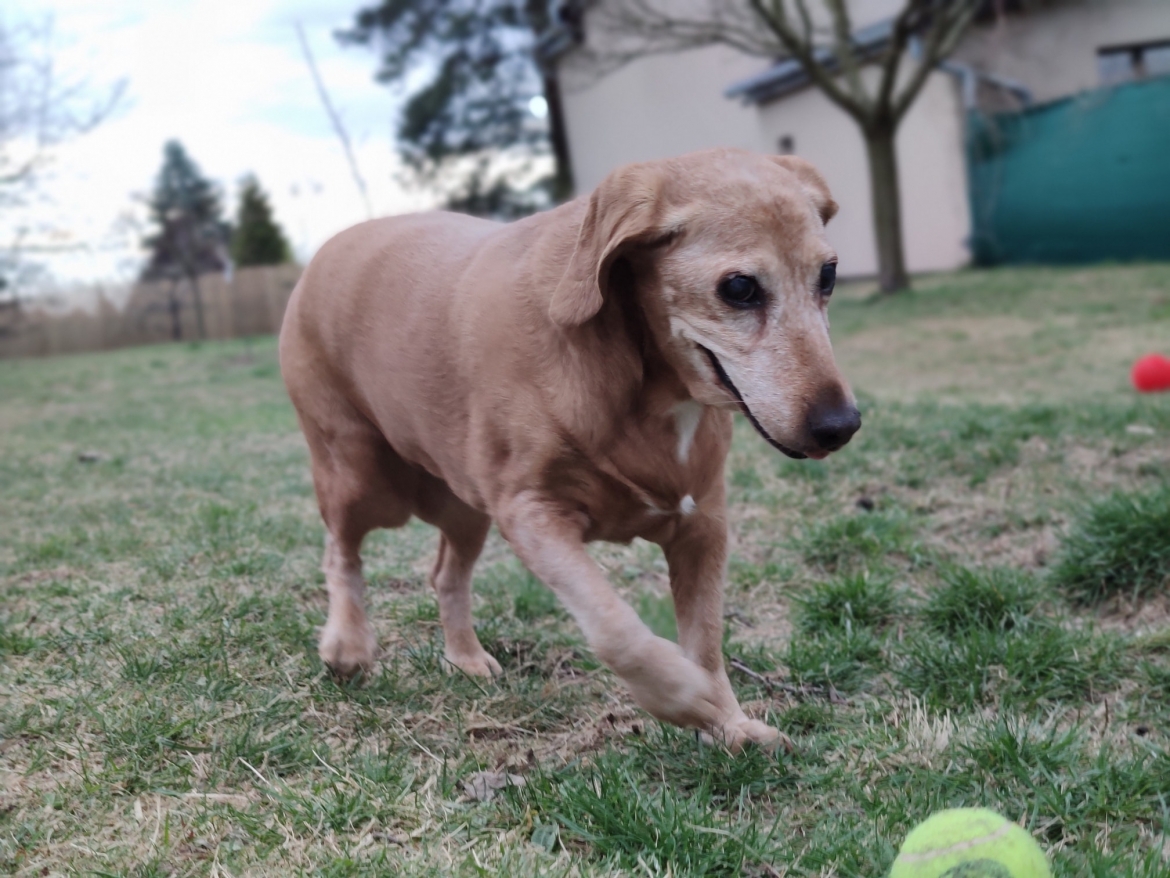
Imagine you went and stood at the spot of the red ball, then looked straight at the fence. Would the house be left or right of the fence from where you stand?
right

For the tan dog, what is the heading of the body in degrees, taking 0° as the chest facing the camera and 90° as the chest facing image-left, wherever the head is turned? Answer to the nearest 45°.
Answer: approximately 315°

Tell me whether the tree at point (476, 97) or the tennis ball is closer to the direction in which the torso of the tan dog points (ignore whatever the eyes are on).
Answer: the tennis ball

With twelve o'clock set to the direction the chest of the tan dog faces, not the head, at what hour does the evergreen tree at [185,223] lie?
The evergreen tree is roughly at 7 o'clock from the tan dog.

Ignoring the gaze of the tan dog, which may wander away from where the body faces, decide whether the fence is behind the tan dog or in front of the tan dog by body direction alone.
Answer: behind

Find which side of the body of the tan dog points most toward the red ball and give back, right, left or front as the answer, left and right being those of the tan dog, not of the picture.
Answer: left

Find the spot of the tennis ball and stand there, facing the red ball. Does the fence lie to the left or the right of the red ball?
left

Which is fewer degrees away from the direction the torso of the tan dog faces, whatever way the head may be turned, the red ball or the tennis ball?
the tennis ball

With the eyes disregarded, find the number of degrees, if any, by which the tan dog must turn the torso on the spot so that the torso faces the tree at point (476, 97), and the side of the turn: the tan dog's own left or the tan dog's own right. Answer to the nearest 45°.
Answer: approximately 135° to the tan dog's own left

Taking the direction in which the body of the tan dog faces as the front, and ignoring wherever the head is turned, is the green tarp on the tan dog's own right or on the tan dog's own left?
on the tan dog's own left

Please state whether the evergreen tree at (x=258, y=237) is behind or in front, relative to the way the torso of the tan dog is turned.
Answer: behind

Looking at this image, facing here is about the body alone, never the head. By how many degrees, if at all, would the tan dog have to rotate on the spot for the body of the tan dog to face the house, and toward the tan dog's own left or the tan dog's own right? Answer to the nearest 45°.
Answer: approximately 135° to the tan dog's own left

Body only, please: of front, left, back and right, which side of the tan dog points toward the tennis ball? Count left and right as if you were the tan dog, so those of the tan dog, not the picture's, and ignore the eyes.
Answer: front
